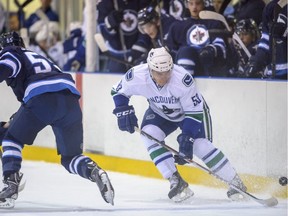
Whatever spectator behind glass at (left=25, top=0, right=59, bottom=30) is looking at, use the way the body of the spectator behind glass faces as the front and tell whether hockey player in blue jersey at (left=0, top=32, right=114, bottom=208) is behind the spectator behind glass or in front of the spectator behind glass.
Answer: in front

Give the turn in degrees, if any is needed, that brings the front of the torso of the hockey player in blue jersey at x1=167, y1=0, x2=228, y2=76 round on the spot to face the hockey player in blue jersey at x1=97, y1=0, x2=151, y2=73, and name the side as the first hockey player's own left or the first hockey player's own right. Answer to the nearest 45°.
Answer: approximately 135° to the first hockey player's own right

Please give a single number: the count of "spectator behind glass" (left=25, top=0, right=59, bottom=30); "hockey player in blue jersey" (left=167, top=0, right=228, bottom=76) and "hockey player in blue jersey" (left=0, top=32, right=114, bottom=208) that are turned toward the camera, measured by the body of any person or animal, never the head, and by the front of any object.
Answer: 2

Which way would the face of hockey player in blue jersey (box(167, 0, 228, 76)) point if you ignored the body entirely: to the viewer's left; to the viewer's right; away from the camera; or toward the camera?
toward the camera

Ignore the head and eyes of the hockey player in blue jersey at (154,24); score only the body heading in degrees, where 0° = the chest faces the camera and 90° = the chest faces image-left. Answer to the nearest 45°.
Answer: approximately 45°

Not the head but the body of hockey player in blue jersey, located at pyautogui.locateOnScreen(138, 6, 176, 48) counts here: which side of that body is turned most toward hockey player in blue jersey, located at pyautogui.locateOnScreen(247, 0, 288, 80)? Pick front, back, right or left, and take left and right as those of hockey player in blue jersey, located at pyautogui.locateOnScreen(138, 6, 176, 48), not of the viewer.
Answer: left

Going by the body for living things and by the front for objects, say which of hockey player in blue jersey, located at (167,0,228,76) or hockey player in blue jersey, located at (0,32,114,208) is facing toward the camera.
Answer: hockey player in blue jersey, located at (167,0,228,76)

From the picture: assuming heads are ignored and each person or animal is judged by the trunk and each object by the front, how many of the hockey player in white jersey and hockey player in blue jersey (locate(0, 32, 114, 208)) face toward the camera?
1

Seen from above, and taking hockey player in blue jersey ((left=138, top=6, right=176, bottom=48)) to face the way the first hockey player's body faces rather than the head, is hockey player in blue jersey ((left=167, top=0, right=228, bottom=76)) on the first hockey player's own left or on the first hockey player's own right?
on the first hockey player's own left

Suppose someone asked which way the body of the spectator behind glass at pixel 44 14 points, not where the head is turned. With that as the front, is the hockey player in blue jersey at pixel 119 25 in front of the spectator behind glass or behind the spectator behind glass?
in front

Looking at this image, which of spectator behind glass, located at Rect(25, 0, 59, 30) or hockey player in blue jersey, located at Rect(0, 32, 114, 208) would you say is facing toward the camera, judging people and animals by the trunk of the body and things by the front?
the spectator behind glass

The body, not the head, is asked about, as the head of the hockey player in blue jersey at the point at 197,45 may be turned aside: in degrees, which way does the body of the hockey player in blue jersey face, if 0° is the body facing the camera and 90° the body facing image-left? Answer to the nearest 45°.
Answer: approximately 0°

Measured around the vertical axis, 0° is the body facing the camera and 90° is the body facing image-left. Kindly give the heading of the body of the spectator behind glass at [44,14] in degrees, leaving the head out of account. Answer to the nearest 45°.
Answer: approximately 0°

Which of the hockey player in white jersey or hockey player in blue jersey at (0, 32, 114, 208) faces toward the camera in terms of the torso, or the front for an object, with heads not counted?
the hockey player in white jersey

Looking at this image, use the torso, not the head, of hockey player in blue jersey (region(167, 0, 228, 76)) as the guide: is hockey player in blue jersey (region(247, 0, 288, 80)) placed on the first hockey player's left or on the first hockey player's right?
on the first hockey player's left

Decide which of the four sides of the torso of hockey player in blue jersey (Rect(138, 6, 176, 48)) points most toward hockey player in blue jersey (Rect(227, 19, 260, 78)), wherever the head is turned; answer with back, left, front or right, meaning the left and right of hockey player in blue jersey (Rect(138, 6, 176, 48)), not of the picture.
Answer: left
